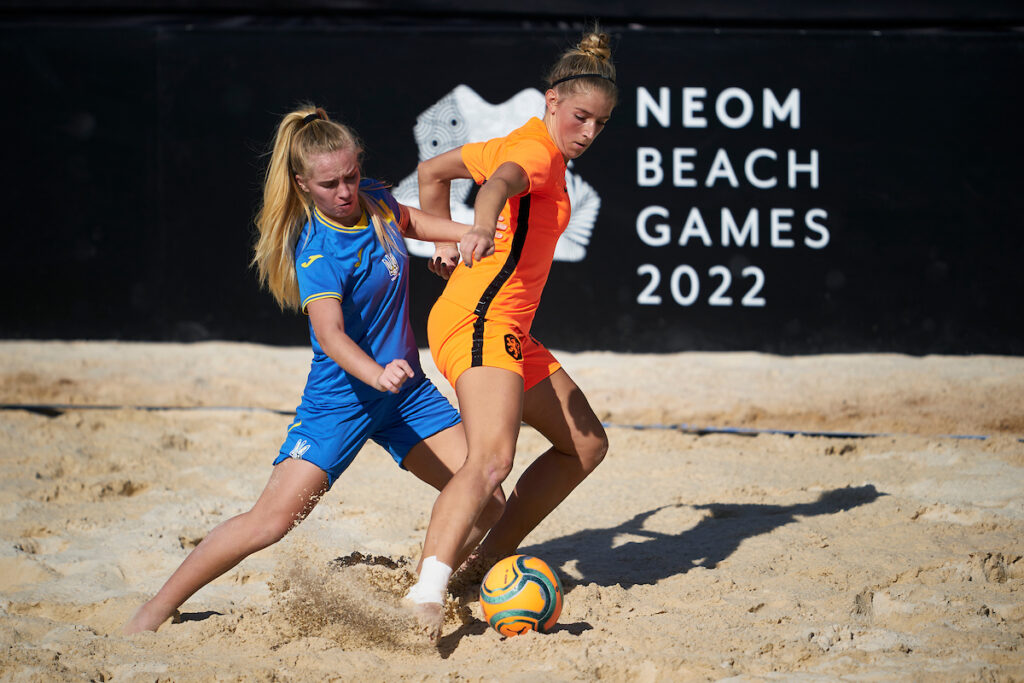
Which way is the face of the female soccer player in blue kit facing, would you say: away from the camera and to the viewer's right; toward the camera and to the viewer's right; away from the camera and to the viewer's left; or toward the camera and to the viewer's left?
toward the camera and to the viewer's right

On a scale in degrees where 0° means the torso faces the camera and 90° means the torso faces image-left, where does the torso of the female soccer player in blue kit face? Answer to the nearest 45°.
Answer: approximately 315°

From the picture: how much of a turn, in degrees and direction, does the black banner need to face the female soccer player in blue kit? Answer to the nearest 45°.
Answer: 0° — it already faces them

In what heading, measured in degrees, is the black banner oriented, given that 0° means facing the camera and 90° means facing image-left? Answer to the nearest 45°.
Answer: approximately 0°
